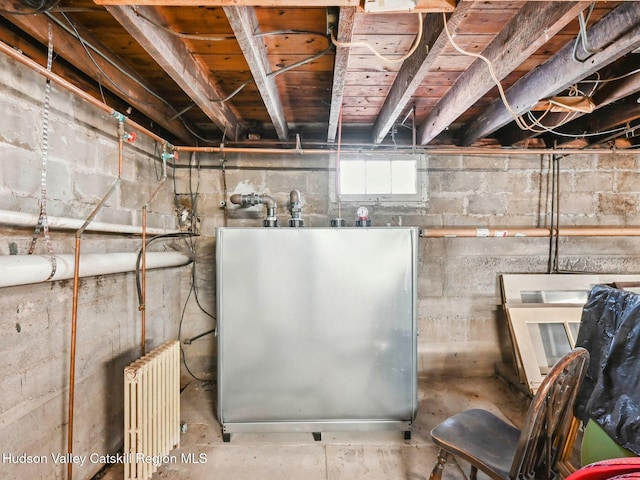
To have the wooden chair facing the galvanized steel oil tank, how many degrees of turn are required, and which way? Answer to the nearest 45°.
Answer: approximately 45° to its right

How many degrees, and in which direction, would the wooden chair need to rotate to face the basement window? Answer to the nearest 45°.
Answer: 0° — it already faces it

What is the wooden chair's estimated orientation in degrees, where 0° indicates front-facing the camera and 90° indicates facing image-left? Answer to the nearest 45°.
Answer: approximately 135°

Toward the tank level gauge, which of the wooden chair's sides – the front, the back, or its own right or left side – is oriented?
front

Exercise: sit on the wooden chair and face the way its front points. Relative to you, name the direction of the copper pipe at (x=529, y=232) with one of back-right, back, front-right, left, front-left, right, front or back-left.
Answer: front-right

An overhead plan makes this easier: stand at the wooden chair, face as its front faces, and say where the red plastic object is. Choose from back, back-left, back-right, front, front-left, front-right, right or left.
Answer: back-left
